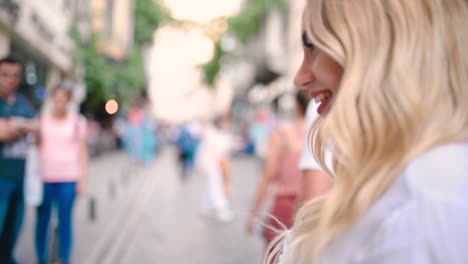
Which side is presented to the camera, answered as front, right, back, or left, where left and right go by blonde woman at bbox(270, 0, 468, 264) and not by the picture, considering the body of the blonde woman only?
left

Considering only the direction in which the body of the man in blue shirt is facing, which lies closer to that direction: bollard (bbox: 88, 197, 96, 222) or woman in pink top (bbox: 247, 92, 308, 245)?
the woman in pink top

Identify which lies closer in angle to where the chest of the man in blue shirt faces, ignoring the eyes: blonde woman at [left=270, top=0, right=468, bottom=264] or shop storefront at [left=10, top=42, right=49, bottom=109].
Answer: the blonde woman

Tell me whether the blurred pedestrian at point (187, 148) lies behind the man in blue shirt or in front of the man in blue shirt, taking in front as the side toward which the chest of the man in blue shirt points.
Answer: behind

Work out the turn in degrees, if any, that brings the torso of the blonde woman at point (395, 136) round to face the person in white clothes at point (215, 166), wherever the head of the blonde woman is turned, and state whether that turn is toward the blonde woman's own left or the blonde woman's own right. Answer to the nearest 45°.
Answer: approximately 90° to the blonde woman's own right

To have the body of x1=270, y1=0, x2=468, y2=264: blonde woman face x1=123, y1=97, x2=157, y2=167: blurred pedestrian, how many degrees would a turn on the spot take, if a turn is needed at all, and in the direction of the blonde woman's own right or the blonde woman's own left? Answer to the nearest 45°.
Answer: approximately 45° to the blonde woman's own right

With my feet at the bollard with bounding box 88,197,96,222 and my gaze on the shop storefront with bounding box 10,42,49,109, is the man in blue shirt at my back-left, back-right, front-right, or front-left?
back-left

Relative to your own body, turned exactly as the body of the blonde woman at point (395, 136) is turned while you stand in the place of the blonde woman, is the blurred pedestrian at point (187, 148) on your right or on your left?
on your right

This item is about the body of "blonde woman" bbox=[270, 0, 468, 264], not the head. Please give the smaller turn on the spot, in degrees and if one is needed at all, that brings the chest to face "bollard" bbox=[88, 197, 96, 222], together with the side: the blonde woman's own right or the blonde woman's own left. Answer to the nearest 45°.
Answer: approximately 45° to the blonde woman's own right

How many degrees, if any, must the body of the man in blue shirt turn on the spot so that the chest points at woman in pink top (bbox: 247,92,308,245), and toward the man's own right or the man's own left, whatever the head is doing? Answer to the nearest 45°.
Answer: approximately 45° to the man's own left

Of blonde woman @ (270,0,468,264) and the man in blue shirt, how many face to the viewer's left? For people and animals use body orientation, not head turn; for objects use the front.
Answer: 1

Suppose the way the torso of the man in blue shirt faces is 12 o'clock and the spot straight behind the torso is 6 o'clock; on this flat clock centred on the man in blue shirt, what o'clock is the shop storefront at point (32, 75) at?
The shop storefront is roughly at 6 o'clock from the man in blue shirt.

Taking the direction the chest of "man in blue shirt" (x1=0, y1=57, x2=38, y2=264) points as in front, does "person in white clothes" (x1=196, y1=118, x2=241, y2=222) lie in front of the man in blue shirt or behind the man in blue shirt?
behind
